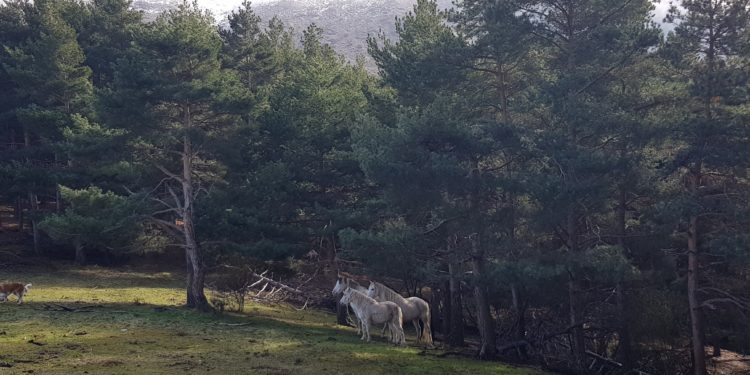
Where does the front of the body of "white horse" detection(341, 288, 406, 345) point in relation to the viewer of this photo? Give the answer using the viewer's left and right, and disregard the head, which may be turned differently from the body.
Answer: facing to the left of the viewer

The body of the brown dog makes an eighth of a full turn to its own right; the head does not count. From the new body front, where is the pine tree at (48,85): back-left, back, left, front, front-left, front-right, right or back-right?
front-right

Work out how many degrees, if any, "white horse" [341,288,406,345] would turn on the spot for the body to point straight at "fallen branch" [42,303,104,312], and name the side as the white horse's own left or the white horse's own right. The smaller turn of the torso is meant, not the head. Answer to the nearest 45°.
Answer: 0° — it already faces it

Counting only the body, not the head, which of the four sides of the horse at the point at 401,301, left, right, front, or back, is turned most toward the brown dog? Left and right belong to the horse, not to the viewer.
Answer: front

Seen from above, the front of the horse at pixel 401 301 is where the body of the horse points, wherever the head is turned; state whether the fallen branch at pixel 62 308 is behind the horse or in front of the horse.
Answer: in front

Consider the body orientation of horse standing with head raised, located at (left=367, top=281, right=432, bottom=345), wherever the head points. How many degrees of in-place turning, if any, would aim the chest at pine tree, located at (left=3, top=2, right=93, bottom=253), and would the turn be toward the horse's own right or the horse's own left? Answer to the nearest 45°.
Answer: approximately 45° to the horse's own right

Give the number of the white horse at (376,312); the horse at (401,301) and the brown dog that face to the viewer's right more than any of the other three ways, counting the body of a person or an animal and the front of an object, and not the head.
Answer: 0

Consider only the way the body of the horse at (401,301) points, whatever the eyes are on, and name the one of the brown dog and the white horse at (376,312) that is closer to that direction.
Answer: the brown dog

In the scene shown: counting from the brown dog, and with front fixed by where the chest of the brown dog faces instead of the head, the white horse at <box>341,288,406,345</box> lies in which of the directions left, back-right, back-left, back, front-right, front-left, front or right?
back-left

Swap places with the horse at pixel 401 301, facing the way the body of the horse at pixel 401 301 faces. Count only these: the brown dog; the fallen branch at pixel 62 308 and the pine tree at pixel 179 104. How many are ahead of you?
3

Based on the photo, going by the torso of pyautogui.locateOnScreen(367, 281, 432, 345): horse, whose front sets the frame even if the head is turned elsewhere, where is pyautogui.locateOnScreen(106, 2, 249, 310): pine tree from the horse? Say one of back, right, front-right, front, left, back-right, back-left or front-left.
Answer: front

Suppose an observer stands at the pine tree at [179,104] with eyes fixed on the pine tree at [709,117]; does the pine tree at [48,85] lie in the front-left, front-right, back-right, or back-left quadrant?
back-left

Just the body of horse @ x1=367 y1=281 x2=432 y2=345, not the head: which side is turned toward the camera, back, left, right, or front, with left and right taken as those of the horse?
left

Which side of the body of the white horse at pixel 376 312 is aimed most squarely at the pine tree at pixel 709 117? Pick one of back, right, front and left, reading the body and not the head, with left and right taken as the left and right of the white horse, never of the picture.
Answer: back
